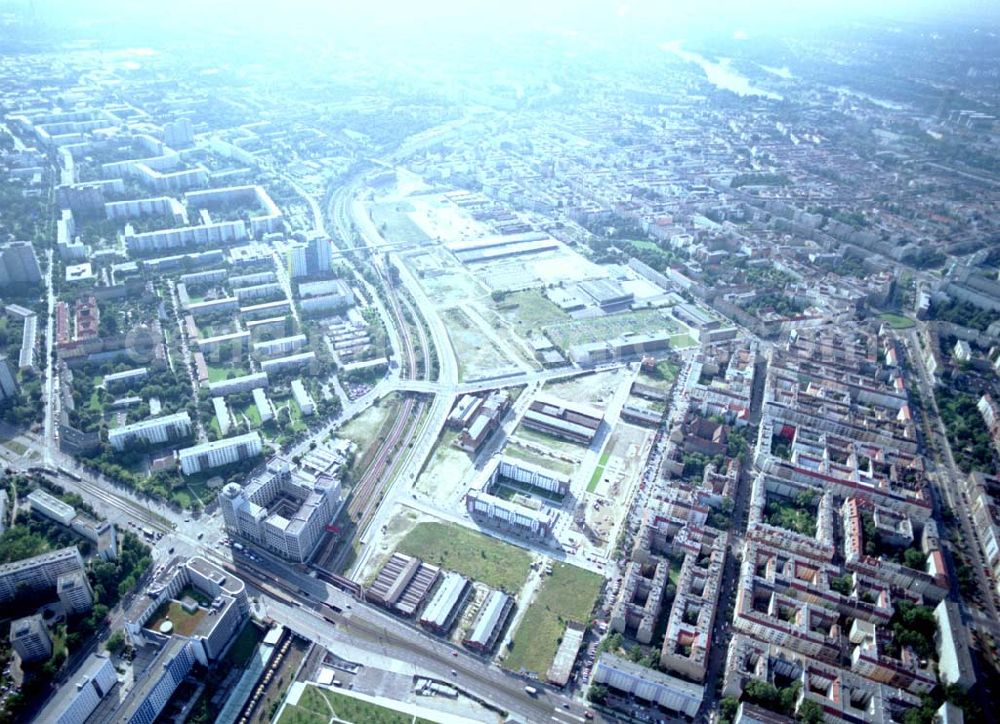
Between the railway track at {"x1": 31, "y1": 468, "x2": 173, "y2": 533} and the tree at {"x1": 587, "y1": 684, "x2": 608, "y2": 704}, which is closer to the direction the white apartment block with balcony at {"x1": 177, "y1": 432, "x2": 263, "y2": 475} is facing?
the tree

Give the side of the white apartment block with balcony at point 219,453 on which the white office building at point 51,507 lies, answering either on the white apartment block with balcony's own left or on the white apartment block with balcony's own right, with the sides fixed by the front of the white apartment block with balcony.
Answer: on the white apartment block with balcony's own right

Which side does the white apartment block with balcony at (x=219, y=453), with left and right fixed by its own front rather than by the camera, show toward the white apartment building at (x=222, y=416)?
back

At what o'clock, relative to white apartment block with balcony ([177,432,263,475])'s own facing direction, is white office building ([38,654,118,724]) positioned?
The white office building is roughly at 1 o'clock from the white apartment block with balcony.

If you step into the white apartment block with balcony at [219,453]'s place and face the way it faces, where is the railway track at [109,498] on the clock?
The railway track is roughly at 3 o'clock from the white apartment block with balcony.

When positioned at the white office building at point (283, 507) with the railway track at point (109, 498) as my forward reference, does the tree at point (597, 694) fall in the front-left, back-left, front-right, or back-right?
back-left

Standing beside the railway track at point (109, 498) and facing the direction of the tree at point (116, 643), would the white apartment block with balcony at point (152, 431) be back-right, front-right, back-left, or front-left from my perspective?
back-left

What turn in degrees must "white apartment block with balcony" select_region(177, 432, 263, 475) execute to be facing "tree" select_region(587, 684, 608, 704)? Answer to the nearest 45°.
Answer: approximately 45° to its left

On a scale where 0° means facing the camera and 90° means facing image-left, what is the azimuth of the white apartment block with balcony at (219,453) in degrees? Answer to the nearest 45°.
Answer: approximately 0°
